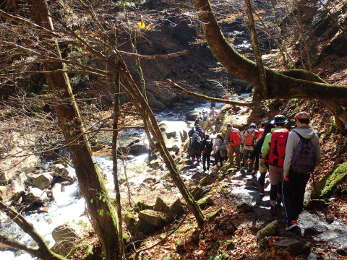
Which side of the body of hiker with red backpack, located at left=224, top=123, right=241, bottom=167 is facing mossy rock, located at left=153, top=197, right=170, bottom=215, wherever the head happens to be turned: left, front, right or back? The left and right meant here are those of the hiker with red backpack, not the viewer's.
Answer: left

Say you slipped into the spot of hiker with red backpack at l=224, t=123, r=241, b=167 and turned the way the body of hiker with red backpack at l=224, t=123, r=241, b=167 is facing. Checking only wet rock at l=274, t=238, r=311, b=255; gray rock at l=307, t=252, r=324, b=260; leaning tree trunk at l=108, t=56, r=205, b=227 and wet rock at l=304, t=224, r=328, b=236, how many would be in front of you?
0

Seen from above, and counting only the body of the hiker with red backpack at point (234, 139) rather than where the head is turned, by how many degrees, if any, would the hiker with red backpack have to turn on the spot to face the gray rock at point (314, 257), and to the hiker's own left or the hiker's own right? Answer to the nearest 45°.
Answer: approximately 135° to the hiker's own left

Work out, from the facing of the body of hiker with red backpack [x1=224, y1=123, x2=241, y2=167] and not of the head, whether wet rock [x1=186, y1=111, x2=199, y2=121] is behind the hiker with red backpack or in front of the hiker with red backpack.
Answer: in front

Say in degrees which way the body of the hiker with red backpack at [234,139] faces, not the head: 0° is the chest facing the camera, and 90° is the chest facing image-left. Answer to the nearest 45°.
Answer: approximately 135°

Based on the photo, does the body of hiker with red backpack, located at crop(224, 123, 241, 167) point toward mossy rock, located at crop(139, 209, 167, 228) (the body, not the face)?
no

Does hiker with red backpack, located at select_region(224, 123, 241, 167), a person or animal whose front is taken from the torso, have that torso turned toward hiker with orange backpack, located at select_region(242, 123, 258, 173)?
no

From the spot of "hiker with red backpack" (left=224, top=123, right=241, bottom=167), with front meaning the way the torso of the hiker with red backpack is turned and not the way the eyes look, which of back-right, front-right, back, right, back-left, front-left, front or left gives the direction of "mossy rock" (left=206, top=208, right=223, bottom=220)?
back-left

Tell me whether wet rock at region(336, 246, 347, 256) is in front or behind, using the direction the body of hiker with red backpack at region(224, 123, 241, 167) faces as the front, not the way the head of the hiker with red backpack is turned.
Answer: behind

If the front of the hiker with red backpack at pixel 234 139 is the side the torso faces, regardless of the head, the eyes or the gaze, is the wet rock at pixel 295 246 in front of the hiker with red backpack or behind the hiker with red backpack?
behind

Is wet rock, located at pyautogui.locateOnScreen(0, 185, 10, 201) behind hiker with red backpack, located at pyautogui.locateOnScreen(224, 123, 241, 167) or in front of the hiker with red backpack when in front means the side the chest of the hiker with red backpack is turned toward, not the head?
in front

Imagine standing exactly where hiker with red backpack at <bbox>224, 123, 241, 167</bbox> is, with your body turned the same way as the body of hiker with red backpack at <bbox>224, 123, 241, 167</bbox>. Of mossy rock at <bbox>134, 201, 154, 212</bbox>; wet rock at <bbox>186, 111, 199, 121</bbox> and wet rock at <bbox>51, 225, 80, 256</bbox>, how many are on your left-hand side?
2

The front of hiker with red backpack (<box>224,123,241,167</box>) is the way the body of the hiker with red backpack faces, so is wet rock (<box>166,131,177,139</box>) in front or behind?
in front

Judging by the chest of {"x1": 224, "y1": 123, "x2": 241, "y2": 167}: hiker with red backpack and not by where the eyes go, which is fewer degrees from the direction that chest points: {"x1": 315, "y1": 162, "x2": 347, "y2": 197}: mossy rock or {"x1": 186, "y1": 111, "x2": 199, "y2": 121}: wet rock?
the wet rock

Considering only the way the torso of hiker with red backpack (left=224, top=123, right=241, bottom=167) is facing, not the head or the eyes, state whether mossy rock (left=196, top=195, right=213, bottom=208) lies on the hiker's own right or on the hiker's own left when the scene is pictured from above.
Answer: on the hiker's own left
